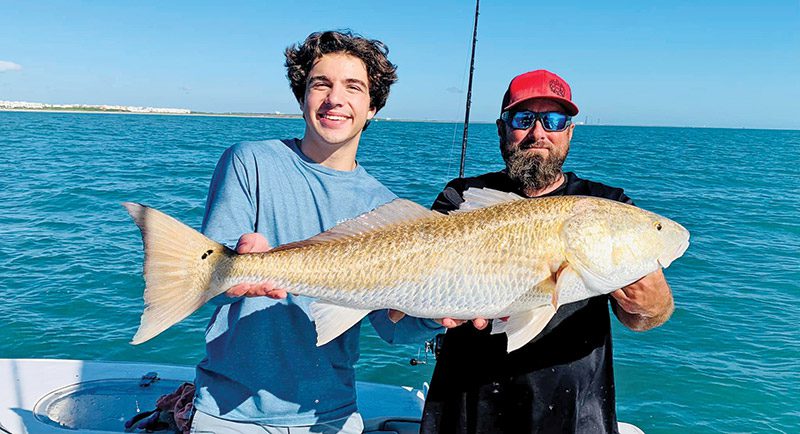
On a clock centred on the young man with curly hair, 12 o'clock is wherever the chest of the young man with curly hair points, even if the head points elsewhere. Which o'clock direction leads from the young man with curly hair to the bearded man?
The bearded man is roughly at 9 o'clock from the young man with curly hair.

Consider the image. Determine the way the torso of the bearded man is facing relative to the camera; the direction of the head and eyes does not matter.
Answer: toward the camera

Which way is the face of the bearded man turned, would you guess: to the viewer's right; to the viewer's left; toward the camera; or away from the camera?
toward the camera

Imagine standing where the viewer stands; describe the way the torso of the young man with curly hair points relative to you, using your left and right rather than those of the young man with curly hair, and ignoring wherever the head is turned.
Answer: facing the viewer

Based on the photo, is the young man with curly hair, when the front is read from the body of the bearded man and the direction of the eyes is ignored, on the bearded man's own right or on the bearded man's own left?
on the bearded man's own right

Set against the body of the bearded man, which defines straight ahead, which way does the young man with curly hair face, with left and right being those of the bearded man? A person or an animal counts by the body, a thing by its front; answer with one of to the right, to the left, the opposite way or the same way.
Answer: the same way

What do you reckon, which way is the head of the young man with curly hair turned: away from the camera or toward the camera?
toward the camera

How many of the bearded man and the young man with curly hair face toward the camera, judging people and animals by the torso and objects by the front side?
2
